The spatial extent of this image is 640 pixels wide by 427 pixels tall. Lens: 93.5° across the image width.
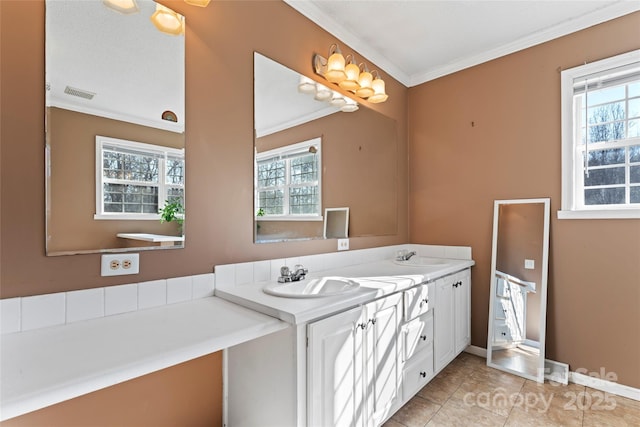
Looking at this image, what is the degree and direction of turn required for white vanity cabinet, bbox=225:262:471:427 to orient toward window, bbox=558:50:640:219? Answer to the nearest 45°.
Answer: approximately 90° to its left

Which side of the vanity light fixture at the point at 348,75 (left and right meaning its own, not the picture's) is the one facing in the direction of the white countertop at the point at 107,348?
right

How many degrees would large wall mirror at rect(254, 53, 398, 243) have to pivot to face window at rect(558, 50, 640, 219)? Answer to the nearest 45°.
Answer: approximately 45° to its left
